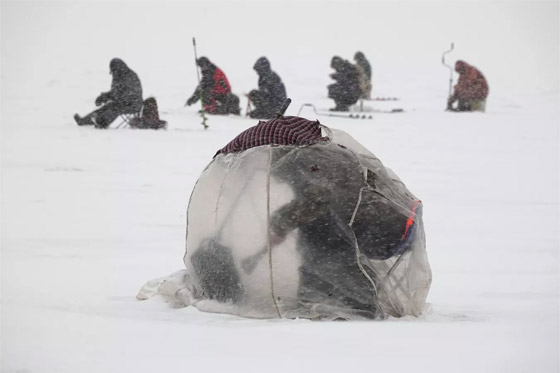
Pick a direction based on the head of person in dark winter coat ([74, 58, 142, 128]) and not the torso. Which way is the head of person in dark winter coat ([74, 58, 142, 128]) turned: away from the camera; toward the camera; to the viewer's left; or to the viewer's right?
to the viewer's left

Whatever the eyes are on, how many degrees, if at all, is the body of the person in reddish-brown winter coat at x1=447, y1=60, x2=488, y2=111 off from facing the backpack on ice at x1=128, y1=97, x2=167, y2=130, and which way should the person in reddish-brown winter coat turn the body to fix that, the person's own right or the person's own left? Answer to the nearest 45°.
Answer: approximately 45° to the person's own left

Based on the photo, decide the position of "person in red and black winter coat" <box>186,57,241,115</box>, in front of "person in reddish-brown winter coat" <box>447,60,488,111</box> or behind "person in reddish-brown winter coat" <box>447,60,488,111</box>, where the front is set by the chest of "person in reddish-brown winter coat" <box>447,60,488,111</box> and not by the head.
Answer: in front

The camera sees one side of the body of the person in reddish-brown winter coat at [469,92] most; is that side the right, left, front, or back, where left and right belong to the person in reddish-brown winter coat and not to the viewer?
left

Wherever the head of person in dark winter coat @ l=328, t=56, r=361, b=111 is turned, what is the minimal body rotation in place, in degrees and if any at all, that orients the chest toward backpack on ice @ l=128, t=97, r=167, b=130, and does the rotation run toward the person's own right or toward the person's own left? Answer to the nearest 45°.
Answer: approximately 45° to the person's own left

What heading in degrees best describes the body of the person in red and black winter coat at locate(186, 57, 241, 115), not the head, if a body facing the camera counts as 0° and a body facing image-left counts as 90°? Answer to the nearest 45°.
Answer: approximately 90°

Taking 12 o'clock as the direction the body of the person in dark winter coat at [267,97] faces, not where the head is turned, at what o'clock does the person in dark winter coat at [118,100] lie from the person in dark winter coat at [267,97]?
the person in dark winter coat at [118,100] is roughly at 11 o'clock from the person in dark winter coat at [267,97].

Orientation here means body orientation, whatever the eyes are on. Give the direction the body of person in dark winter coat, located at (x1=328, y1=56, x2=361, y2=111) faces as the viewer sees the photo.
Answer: to the viewer's left

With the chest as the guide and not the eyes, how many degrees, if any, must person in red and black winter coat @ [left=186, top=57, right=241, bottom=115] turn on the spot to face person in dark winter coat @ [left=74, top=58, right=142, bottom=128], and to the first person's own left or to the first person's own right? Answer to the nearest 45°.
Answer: approximately 45° to the first person's own left

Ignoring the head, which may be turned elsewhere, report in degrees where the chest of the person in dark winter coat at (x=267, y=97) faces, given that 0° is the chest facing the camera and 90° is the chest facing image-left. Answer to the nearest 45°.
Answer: approximately 90°

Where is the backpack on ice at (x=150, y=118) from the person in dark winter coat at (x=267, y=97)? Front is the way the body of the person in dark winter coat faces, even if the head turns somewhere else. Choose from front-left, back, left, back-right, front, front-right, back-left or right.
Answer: front-left

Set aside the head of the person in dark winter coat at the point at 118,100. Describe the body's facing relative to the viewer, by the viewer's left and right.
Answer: facing to the left of the viewer
